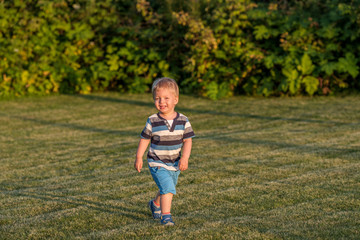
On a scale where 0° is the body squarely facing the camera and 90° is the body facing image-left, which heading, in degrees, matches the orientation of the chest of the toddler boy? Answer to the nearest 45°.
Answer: approximately 0°

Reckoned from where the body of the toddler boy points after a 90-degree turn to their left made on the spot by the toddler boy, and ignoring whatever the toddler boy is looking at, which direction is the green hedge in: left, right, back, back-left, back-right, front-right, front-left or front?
left
